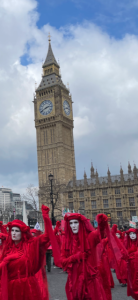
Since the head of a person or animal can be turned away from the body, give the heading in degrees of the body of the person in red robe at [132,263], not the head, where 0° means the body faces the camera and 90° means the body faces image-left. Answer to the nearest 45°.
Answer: approximately 0°

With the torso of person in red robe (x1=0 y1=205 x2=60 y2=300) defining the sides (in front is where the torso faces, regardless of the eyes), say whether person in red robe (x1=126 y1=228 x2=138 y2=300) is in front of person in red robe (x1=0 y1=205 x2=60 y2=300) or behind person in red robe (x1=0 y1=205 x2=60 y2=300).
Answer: behind

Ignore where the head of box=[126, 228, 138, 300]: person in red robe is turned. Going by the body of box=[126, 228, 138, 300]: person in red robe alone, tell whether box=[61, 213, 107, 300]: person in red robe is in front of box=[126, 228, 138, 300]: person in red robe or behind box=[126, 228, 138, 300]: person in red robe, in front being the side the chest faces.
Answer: in front

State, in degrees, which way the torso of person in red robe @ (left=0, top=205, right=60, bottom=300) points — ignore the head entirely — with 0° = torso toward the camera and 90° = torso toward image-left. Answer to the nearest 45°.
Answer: approximately 45°
